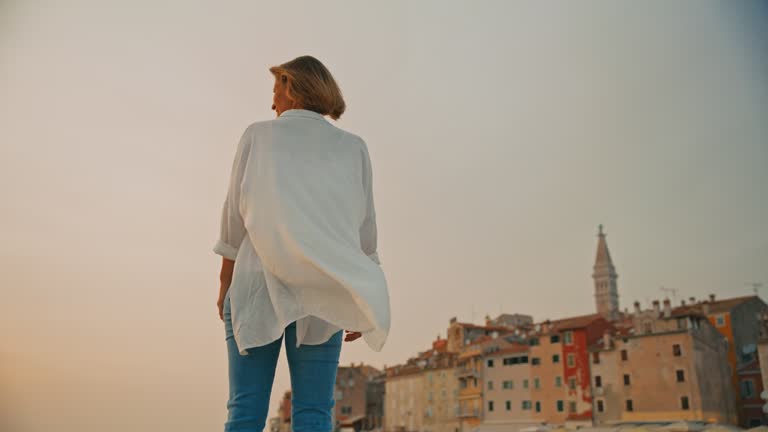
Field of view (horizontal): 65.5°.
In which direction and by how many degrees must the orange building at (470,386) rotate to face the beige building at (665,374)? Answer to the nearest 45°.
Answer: approximately 90° to its left

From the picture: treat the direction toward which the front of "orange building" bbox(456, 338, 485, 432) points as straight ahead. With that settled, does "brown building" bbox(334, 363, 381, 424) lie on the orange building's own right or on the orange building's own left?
on the orange building's own right

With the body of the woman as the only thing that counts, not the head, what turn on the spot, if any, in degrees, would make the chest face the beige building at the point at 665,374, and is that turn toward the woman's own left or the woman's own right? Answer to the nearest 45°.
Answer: approximately 45° to the woman's own right

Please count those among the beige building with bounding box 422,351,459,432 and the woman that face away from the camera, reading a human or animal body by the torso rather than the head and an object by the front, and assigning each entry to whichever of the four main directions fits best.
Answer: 1

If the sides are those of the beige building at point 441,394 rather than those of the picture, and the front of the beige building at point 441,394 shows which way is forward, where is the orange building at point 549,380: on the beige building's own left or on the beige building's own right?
on the beige building's own left

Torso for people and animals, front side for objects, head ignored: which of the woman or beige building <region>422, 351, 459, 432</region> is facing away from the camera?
the woman

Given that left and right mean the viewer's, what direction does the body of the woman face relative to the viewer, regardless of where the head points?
facing away from the viewer

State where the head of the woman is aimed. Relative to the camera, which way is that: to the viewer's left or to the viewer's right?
to the viewer's left

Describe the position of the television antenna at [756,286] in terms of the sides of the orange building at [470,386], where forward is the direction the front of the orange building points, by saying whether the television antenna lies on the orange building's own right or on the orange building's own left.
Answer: on the orange building's own left

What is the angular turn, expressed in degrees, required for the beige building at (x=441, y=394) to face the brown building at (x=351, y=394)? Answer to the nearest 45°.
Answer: approximately 90° to its right

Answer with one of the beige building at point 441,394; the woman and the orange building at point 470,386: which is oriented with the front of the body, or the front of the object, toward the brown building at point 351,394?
the woman

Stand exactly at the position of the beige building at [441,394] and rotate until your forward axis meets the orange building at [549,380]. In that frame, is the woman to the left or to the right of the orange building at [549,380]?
right

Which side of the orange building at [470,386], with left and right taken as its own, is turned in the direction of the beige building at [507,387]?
left

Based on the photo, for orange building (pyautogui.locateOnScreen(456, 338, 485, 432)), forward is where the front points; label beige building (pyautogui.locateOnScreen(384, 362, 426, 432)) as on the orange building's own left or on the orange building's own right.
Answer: on the orange building's own right
